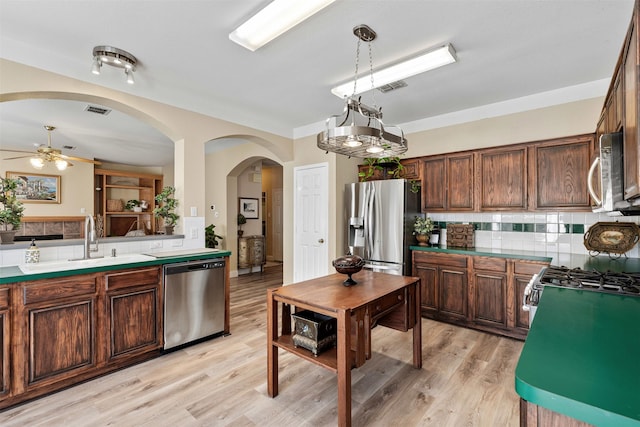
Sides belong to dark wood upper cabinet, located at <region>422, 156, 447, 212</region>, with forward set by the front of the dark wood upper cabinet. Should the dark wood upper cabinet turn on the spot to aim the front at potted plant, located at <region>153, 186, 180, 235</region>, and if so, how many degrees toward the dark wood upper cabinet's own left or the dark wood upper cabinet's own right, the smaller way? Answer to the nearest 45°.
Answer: approximately 45° to the dark wood upper cabinet's own right

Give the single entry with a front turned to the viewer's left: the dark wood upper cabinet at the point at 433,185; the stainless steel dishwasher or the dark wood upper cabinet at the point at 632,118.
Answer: the dark wood upper cabinet at the point at 632,118

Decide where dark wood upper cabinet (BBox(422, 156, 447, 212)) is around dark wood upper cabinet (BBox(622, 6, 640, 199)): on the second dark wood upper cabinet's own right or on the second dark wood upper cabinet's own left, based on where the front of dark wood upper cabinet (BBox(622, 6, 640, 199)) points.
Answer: on the second dark wood upper cabinet's own right

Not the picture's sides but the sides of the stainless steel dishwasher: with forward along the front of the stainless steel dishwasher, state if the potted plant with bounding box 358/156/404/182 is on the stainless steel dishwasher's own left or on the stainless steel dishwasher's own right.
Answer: on the stainless steel dishwasher's own left

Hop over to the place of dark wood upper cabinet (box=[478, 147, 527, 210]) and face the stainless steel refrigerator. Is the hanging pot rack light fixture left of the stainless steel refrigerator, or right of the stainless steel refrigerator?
left

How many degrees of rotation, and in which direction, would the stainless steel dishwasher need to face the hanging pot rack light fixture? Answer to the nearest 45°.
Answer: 0° — it already faces it

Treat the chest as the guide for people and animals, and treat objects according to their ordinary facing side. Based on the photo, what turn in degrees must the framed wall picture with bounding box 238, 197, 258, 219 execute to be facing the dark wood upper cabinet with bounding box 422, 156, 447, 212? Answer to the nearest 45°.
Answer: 0° — it already faces it

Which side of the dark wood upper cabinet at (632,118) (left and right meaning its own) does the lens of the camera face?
left

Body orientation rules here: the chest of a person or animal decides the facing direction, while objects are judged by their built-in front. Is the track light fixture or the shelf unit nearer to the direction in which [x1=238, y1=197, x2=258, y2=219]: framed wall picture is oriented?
the track light fixture

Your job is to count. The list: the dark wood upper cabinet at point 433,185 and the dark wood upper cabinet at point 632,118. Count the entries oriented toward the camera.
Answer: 1

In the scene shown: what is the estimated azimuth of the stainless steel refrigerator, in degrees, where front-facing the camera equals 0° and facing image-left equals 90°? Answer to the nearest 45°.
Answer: approximately 45°
